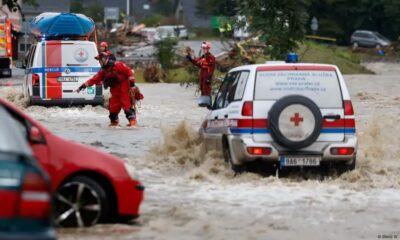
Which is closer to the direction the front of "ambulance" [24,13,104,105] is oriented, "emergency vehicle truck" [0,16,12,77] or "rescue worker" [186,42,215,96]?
the emergency vehicle truck

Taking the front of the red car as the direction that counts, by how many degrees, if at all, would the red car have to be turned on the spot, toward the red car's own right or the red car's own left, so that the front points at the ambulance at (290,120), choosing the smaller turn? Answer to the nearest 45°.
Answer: approximately 45° to the red car's own left

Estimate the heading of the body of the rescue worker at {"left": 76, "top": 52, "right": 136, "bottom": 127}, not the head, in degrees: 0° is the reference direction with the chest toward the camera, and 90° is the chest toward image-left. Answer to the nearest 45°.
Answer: approximately 45°

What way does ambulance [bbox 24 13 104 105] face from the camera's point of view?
away from the camera

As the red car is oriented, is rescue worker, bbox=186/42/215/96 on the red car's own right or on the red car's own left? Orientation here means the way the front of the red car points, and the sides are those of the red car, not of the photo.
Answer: on the red car's own left

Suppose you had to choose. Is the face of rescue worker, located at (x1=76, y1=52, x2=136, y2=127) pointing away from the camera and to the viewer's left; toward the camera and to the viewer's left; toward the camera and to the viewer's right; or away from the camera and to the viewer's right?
toward the camera and to the viewer's left

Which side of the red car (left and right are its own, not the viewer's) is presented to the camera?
right

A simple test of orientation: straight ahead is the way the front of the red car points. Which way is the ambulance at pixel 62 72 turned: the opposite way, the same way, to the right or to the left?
to the left

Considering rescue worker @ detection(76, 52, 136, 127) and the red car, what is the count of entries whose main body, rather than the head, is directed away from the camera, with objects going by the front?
0

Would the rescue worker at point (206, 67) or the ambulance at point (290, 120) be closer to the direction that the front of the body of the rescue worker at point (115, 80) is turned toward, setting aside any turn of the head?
the ambulance

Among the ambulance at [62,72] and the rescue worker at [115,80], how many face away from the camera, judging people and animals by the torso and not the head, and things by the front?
1

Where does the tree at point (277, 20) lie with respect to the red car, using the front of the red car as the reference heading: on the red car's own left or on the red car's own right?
on the red car's own left

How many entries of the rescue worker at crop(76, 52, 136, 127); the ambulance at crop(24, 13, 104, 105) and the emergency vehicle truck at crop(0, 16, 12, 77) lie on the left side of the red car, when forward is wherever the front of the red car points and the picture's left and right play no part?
3

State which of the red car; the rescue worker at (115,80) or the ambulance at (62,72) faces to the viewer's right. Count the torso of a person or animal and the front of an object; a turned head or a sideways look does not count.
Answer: the red car
